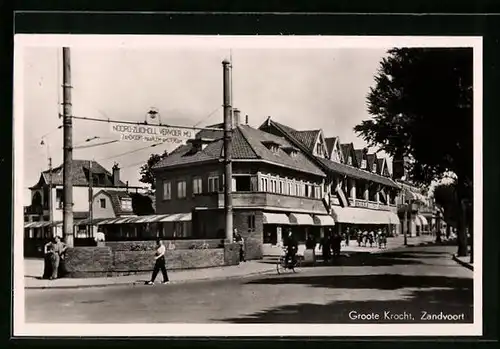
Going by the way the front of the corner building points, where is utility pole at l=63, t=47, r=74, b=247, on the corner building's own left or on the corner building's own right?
on the corner building's own right

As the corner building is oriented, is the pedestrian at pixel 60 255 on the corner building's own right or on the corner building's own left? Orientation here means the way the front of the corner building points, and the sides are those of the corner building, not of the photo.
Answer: on the corner building's own right

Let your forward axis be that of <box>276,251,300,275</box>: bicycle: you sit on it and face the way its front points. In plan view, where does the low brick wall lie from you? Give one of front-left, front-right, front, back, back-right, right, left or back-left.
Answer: front-right

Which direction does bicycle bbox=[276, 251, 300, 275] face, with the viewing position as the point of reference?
facing the viewer and to the left of the viewer
